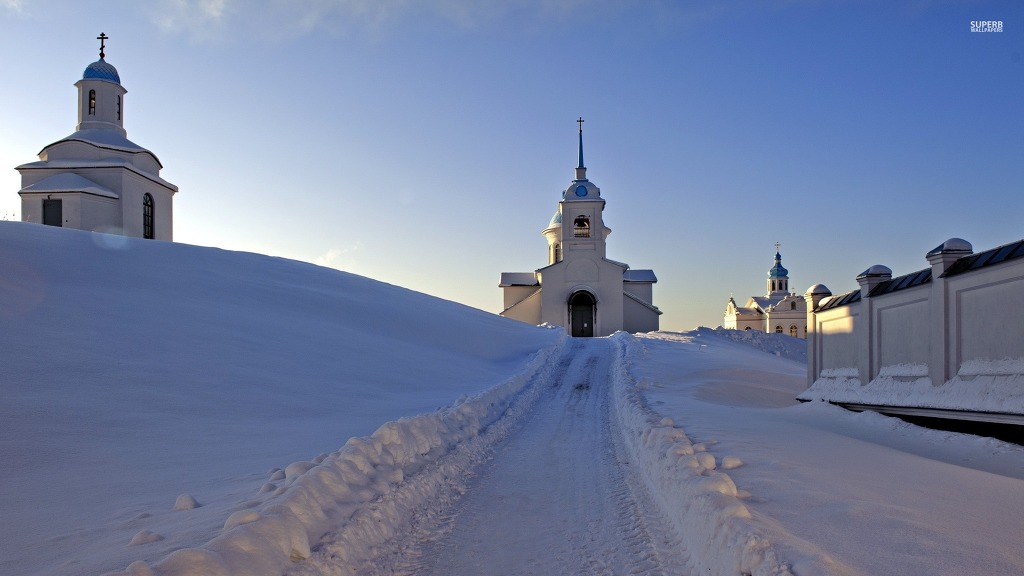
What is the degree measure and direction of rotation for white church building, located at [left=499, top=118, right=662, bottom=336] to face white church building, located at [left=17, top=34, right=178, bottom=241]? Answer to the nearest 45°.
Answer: approximately 45° to its right

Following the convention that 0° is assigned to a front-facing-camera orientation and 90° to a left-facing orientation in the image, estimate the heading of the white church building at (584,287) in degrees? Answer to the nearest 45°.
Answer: approximately 0°

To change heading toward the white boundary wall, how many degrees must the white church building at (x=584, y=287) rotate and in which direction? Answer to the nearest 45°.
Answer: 0° — it already faces it
